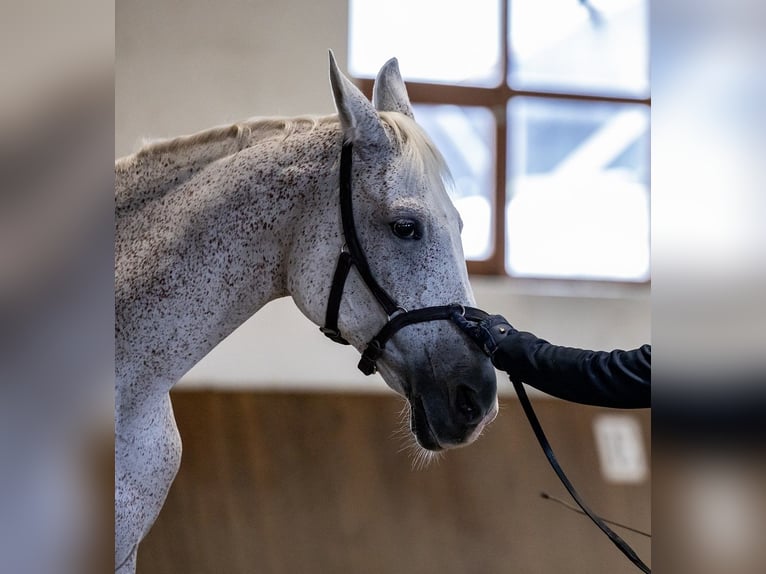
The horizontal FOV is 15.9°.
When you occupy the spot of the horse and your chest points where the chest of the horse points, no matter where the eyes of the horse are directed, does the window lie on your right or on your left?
on your left

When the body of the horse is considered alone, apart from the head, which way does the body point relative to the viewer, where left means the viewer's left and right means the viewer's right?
facing to the right of the viewer
